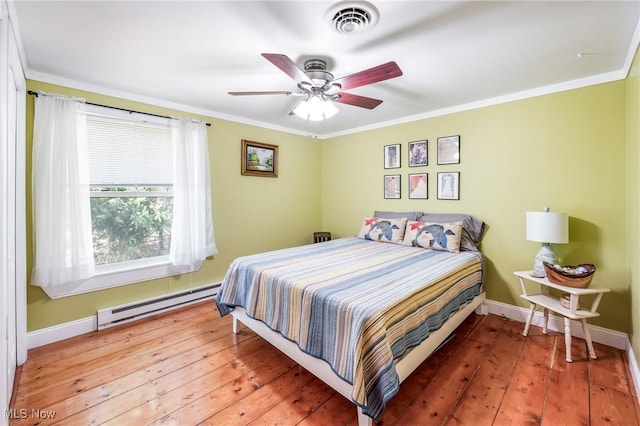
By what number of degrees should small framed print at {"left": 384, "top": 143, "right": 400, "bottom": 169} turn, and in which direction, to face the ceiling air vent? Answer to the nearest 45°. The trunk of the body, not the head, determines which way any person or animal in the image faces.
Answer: approximately 45° to its left

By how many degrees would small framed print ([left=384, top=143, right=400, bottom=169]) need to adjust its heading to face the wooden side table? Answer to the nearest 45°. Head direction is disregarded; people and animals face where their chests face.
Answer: approximately 90° to its left

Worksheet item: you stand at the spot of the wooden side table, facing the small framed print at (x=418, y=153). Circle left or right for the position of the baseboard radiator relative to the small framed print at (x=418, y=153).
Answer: left

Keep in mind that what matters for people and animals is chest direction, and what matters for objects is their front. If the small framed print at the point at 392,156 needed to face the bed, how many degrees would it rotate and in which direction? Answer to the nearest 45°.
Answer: approximately 45° to its left

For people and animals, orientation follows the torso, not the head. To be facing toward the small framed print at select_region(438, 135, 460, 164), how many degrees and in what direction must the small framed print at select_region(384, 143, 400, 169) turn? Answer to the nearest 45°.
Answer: approximately 90° to its left

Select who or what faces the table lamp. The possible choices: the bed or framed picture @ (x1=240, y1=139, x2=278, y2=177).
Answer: the framed picture

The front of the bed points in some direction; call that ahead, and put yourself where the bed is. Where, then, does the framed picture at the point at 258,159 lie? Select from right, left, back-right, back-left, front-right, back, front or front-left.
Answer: right

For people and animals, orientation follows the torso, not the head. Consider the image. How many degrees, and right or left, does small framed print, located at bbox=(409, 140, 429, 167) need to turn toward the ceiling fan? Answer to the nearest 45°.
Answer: approximately 45° to its left

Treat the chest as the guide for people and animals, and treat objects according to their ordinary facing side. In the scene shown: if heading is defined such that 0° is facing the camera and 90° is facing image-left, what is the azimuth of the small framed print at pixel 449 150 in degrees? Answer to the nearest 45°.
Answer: approximately 45°

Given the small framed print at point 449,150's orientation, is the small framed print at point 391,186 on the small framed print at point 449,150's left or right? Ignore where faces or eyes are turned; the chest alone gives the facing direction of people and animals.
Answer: on its right

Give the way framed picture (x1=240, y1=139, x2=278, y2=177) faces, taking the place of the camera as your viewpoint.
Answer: facing the viewer and to the right of the viewer

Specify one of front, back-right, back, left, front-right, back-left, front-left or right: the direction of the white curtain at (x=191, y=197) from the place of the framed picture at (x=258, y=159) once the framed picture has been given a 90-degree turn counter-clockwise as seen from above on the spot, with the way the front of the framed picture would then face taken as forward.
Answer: back
